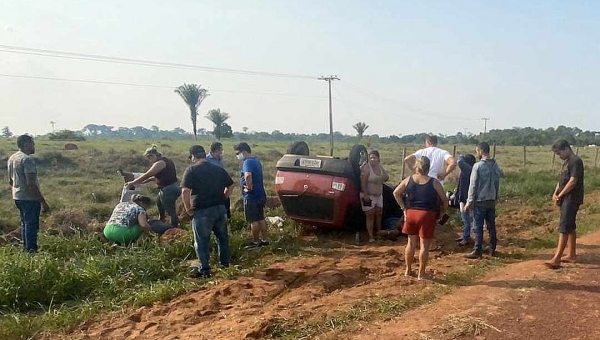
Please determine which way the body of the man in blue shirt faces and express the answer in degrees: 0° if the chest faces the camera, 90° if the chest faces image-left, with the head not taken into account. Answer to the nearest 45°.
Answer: approximately 90°

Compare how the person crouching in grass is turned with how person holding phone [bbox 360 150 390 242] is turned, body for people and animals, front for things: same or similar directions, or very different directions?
very different directions

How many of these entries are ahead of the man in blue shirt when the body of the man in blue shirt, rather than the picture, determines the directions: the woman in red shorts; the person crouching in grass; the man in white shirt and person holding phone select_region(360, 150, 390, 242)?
1

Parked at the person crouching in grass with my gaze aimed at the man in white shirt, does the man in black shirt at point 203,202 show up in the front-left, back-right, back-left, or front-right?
front-right

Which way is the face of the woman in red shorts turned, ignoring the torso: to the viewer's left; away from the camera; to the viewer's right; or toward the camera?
away from the camera

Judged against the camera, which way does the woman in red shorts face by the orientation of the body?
away from the camera

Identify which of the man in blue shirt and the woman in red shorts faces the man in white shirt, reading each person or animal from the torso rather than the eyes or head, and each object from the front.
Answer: the woman in red shorts

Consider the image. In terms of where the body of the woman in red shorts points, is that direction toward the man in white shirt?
yes

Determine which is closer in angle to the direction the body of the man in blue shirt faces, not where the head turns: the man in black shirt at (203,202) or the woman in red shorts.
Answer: the man in black shirt

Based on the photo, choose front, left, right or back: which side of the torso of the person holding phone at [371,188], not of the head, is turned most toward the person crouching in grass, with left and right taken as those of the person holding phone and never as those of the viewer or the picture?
right

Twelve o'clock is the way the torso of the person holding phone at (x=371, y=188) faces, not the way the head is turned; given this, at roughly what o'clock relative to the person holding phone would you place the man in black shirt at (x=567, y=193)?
The man in black shirt is roughly at 10 o'clock from the person holding phone.

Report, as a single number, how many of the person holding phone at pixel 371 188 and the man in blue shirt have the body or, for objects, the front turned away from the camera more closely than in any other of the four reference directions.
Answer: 0

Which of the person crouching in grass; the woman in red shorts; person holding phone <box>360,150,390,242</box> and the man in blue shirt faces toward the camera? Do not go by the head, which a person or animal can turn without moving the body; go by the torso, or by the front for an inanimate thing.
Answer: the person holding phone

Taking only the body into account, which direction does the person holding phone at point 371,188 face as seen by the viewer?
toward the camera

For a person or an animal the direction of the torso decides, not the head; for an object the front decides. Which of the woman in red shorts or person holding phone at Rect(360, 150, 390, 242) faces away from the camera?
the woman in red shorts

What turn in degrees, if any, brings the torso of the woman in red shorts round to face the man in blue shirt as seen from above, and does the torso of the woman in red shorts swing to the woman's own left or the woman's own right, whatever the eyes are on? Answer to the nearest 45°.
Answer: approximately 45° to the woman's own left
